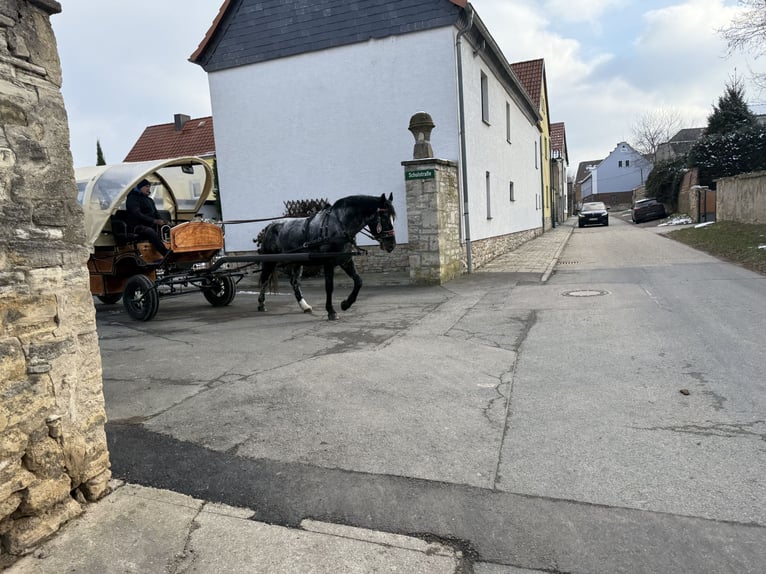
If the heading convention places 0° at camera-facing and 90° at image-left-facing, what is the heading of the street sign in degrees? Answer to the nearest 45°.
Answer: approximately 0°

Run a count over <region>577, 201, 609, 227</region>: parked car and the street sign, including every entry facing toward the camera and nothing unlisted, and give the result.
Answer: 2

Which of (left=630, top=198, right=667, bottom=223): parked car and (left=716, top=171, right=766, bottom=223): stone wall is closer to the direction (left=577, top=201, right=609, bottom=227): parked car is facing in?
the stone wall

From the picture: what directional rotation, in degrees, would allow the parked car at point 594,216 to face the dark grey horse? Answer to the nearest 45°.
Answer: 0° — it already faces it

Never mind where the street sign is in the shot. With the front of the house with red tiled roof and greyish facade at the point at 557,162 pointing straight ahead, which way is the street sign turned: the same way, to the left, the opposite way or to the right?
to the right

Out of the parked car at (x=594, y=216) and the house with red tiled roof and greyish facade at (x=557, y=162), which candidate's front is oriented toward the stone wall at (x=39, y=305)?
the parked car

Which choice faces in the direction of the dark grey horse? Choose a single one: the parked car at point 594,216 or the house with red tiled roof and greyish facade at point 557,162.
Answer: the parked car

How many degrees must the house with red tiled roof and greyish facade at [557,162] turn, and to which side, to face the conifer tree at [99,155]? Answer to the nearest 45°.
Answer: approximately 135° to its right

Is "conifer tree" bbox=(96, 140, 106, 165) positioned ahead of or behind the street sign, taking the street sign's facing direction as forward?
behind

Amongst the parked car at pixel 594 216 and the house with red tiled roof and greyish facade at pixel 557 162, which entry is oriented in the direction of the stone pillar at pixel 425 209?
the parked car

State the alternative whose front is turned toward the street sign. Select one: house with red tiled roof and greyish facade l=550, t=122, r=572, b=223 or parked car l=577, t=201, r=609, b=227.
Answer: the parked car
